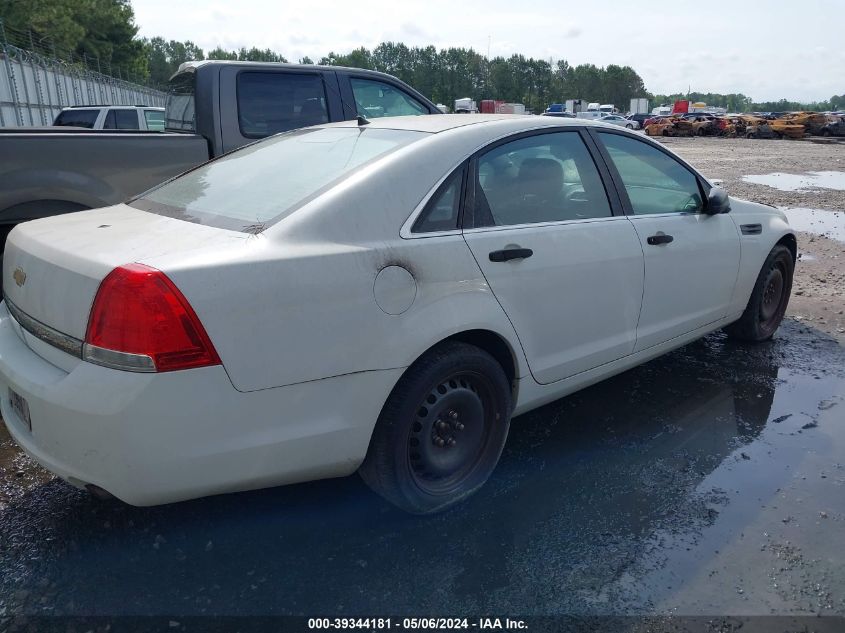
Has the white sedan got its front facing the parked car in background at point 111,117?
no

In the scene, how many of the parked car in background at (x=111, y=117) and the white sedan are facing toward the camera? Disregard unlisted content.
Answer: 0

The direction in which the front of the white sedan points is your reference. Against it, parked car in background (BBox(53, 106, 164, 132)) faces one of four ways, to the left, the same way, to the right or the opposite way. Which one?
the same way

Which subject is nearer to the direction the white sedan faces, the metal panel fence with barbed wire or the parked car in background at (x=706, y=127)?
the parked car in background

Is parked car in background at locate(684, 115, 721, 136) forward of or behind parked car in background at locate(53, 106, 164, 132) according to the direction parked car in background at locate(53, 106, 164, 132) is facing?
forward

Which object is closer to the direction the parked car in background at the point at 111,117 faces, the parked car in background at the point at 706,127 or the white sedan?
the parked car in background

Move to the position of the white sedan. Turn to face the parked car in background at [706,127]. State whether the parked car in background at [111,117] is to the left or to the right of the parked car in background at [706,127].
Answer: left

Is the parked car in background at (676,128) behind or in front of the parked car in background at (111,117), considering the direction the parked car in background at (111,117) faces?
in front

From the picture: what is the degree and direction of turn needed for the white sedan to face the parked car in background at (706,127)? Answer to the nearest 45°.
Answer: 0° — it already faces it

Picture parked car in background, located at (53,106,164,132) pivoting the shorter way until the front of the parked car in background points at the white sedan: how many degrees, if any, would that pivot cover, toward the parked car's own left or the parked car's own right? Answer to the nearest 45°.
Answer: approximately 90° to the parked car's own right

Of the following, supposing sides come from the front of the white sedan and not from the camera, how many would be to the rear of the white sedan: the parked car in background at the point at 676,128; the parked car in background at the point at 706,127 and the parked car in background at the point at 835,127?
0

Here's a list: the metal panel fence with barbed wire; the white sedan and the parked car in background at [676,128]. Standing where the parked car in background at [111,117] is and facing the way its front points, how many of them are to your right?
1

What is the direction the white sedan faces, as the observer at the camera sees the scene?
facing away from the viewer and to the right of the viewer

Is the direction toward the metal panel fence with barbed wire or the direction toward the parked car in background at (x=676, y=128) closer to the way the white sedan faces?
the parked car in background

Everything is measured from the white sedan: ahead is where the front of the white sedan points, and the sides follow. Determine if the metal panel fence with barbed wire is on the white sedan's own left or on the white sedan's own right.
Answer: on the white sedan's own left

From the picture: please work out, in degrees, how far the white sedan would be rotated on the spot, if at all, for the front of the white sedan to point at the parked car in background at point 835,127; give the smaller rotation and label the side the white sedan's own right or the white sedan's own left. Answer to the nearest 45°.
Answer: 0° — it already faces it
